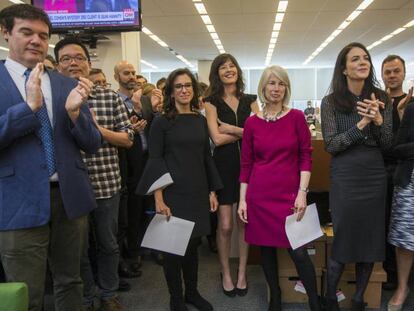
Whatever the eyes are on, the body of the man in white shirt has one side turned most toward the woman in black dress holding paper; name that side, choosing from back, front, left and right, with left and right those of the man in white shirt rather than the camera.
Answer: left

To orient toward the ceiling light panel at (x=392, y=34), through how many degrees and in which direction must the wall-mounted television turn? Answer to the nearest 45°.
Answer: approximately 135° to its left

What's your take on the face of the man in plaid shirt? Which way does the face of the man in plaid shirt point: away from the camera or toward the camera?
toward the camera

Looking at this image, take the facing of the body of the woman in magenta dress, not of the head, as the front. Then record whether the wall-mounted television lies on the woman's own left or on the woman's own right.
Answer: on the woman's own right

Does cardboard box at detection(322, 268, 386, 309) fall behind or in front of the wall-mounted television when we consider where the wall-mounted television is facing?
in front

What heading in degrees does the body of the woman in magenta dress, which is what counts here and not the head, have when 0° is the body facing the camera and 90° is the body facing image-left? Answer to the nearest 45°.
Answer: approximately 0°

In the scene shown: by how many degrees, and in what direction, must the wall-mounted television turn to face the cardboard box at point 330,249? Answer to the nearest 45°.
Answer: approximately 45° to its left

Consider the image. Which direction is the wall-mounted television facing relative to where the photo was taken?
toward the camera

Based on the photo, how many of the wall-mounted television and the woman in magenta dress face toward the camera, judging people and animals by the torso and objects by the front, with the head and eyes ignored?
2

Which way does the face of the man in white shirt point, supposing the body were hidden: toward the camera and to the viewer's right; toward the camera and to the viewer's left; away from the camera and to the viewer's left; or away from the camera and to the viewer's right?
toward the camera and to the viewer's right

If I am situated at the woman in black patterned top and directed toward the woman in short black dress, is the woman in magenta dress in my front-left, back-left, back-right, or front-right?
front-left

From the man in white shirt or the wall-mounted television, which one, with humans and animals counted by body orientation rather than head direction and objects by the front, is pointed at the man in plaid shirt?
the wall-mounted television

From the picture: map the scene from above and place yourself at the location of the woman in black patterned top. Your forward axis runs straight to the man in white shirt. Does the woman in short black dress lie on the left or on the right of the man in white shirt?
right

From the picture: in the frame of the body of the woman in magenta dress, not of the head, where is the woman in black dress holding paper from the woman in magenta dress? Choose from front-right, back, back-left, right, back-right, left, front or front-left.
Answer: right

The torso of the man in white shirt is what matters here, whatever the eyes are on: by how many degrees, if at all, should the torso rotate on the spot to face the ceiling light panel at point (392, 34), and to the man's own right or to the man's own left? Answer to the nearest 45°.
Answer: approximately 90° to the man's own left

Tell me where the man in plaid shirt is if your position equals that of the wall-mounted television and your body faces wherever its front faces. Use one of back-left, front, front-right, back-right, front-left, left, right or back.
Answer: front
